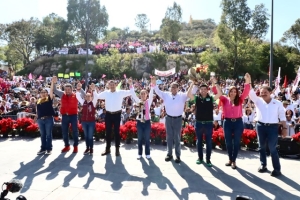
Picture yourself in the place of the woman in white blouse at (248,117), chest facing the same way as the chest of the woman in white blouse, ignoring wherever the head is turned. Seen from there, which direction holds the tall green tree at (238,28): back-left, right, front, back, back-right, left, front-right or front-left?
back

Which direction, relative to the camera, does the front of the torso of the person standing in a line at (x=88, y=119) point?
toward the camera

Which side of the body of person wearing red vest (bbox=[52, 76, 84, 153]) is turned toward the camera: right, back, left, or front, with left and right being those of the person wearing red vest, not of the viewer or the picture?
front

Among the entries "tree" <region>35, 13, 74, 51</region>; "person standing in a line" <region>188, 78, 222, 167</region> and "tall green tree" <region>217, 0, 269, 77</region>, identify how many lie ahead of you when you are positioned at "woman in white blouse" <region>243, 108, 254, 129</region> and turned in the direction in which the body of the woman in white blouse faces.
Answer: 1

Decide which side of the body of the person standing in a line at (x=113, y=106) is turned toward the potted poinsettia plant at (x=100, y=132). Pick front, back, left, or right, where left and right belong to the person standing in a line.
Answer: back

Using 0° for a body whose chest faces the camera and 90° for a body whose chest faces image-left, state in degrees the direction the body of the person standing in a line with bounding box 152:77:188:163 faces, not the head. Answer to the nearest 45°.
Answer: approximately 0°

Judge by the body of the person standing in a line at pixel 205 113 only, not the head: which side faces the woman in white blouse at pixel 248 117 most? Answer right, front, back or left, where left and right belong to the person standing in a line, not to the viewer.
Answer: back

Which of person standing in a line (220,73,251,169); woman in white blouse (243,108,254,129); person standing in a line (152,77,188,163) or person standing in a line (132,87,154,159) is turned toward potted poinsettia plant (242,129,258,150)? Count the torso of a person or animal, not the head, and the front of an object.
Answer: the woman in white blouse

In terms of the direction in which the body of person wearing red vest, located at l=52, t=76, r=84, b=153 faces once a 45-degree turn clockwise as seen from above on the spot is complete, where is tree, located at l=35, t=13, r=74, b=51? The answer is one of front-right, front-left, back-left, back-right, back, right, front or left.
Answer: back-right

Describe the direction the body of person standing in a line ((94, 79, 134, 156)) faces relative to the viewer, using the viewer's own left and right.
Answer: facing the viewer

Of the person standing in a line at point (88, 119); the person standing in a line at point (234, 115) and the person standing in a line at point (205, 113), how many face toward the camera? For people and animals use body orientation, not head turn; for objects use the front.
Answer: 3

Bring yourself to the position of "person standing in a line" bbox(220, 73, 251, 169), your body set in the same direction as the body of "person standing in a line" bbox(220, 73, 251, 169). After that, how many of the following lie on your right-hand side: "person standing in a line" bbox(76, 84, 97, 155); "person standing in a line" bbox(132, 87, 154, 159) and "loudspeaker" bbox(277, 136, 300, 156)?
2
